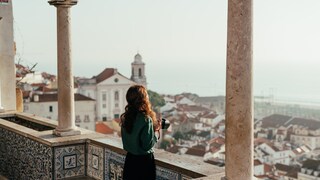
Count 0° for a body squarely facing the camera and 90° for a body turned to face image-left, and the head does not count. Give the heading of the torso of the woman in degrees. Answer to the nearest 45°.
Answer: approximately 225°

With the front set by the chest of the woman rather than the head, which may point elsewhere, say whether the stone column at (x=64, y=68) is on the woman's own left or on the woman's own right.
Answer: on the woman's own left

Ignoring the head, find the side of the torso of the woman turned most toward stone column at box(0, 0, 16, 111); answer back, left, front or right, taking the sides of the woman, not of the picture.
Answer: left
